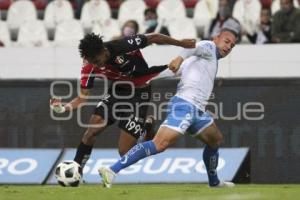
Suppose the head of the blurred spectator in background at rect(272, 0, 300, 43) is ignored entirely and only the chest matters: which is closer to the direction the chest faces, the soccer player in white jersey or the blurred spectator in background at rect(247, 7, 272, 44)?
the soccer player in white jersey

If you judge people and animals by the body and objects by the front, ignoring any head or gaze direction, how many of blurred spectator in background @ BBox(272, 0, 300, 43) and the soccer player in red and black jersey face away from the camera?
0

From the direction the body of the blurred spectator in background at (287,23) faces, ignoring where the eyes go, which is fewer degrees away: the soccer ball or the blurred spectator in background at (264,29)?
the soccer ball

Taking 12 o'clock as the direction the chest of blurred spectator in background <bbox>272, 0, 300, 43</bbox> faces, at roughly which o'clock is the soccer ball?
The soccer ball is roughly at 1 o'clock from the blurred spectator in background.
